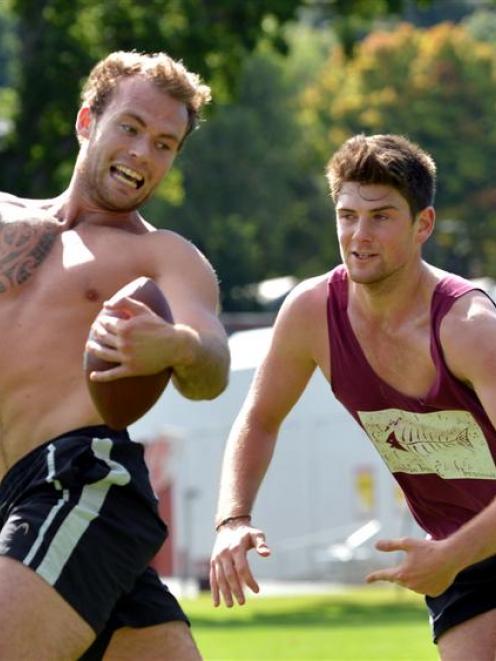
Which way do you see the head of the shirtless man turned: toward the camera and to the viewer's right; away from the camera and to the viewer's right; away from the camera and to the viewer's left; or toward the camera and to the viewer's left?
toward the camera and to the viewer's right

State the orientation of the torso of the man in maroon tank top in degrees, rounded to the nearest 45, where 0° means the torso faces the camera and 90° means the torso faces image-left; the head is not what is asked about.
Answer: approximately 45°

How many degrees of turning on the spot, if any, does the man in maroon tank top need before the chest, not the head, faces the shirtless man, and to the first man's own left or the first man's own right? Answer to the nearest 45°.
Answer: approximately 45° to the first man's own right

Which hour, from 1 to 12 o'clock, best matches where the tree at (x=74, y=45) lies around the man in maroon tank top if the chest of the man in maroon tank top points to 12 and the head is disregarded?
The tree is roughly at 4 o'clock from the man in maroon tank top.

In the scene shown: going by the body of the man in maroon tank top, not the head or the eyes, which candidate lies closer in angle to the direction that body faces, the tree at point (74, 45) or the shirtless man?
the shirtless man

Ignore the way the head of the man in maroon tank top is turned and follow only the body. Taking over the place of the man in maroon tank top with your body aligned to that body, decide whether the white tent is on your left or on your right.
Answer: on your right
